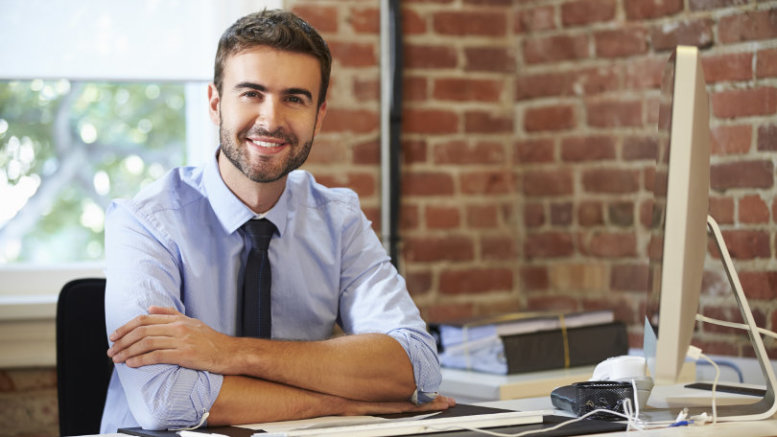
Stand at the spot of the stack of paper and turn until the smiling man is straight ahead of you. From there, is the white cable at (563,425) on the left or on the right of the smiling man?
left

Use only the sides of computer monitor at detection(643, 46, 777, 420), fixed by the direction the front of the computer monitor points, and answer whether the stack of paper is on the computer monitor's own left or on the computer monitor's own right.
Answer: on the computer monitor's own right

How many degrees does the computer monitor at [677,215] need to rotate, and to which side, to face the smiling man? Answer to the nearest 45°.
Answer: approximately 45° to its right

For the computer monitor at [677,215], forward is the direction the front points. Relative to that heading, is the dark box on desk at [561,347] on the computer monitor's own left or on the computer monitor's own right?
on the computer monitor's own right

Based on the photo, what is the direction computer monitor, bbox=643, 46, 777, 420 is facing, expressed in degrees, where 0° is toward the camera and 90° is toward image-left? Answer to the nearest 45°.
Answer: approximately 90°
